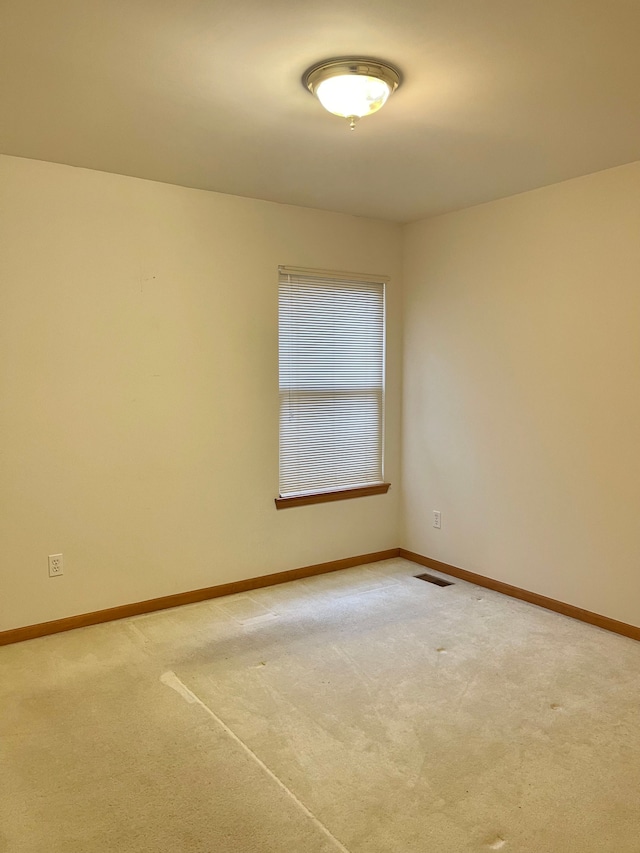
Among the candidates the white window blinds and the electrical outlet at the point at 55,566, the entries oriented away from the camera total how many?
0

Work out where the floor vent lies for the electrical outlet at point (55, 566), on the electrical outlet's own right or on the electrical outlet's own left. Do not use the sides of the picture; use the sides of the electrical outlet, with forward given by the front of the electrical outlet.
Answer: on the electrical outlet's own left

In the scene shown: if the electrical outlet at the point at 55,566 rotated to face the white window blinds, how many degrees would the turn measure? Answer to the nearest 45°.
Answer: approximately 90° to its left

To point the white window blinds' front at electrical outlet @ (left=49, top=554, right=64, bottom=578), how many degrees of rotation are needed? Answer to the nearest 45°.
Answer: approximately 90° to its right
